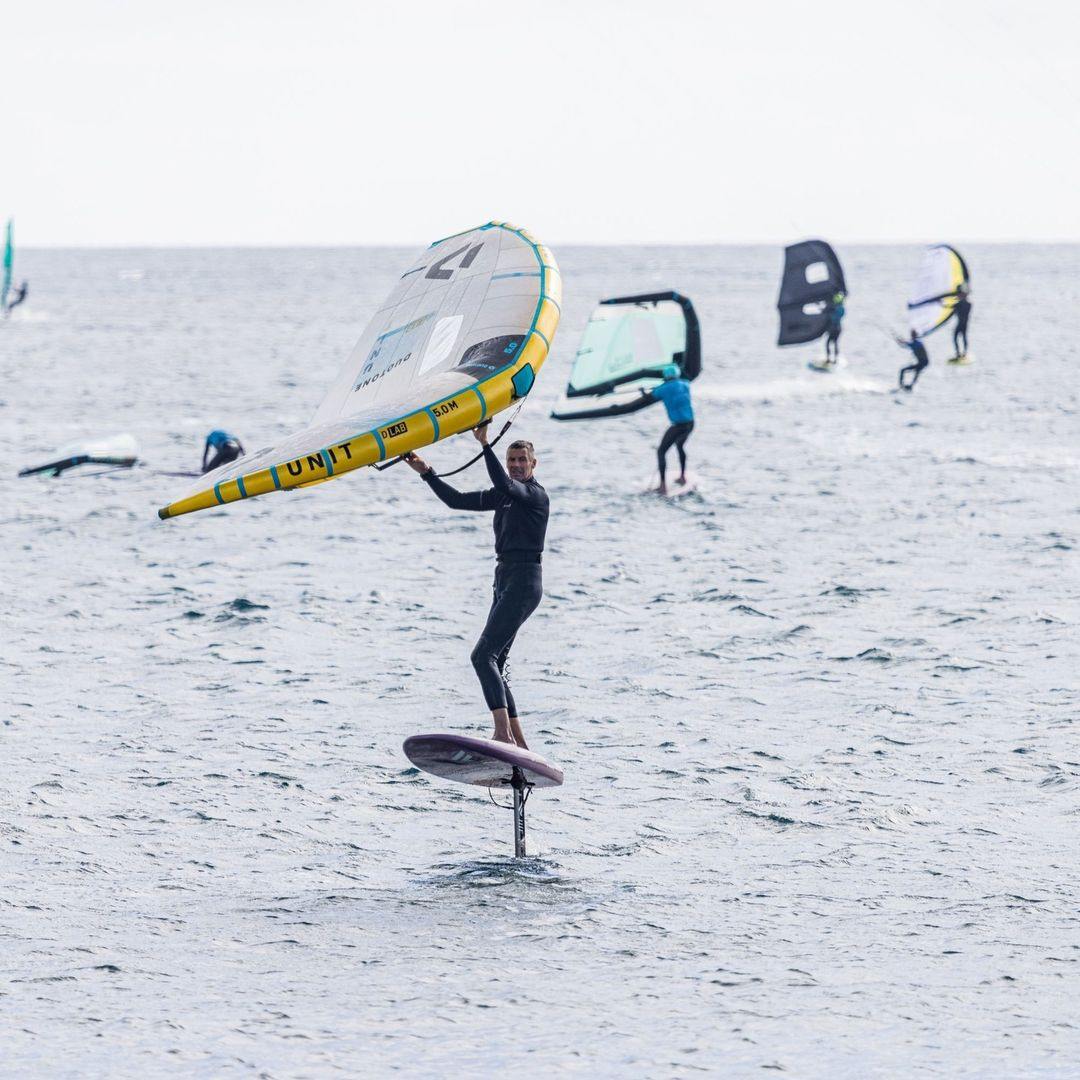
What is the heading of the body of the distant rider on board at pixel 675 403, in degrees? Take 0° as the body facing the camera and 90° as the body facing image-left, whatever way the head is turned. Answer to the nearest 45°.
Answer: approximately 135°
